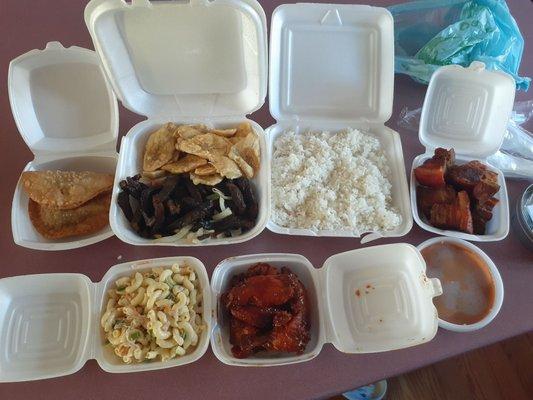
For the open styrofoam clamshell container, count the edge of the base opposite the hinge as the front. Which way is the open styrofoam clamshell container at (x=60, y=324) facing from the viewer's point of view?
to the viewer's right

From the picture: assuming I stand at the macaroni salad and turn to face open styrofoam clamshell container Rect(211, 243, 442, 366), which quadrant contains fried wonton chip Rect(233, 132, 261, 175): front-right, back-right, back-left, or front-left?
front-left

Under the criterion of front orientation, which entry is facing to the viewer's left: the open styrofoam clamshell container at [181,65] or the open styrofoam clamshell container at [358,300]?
the open styrofoam clamshell container at [358,300]

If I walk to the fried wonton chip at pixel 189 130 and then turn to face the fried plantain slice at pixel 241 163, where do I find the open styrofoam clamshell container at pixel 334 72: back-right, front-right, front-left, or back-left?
front-left

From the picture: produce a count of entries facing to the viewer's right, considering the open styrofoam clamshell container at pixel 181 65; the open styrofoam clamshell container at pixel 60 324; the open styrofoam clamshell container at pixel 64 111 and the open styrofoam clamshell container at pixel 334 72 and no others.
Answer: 1

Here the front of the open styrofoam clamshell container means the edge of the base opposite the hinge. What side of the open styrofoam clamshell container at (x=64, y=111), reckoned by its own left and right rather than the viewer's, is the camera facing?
front

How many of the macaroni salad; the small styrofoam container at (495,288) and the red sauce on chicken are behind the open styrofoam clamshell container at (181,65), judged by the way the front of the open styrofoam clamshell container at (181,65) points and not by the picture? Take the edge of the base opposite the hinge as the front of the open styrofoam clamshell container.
0

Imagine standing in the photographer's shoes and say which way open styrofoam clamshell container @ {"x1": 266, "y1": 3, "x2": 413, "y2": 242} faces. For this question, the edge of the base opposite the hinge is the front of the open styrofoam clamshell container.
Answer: facing the viewer

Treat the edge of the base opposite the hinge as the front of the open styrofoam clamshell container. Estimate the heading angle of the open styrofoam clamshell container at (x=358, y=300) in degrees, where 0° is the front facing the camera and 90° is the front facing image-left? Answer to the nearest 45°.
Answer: approximately 90°

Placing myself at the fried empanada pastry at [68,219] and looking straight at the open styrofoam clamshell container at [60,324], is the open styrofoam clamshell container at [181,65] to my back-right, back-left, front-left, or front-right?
back-left

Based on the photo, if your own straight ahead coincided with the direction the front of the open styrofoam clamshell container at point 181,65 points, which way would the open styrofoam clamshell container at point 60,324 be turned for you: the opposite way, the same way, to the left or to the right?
to the left

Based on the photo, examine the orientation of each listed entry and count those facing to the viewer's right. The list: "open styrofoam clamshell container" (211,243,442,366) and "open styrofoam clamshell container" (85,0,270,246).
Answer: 0
